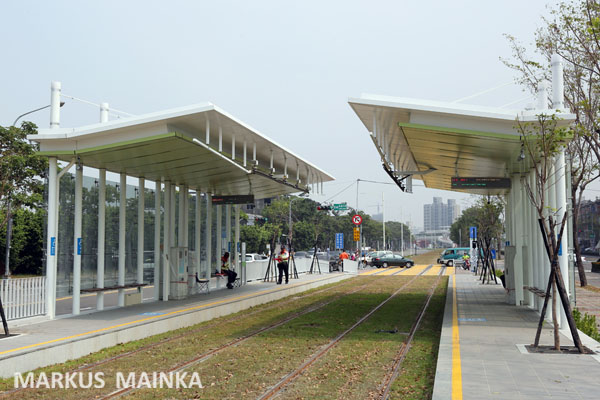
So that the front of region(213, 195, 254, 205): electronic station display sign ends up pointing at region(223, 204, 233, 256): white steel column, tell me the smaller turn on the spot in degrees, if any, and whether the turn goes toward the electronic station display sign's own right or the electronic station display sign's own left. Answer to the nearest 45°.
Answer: approximately 180°

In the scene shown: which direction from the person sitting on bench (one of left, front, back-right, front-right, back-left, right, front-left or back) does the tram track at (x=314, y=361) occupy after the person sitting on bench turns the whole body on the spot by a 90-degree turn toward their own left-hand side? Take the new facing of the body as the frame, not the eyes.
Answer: back

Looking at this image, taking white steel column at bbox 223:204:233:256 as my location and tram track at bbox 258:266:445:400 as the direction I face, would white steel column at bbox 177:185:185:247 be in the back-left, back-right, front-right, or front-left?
front-right

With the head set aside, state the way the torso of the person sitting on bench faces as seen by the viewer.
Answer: to the viewer's right

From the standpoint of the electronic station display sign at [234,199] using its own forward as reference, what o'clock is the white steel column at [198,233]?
The white steel column is roughly at 4 o'clock from the electronic station display sign.

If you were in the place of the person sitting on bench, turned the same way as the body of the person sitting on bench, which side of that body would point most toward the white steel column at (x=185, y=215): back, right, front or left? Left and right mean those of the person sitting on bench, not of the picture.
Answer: right

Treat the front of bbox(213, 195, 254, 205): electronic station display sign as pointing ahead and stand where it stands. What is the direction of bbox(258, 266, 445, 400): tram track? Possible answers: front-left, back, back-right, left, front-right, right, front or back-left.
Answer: front

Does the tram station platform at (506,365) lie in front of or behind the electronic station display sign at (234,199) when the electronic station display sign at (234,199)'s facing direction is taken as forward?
in front
